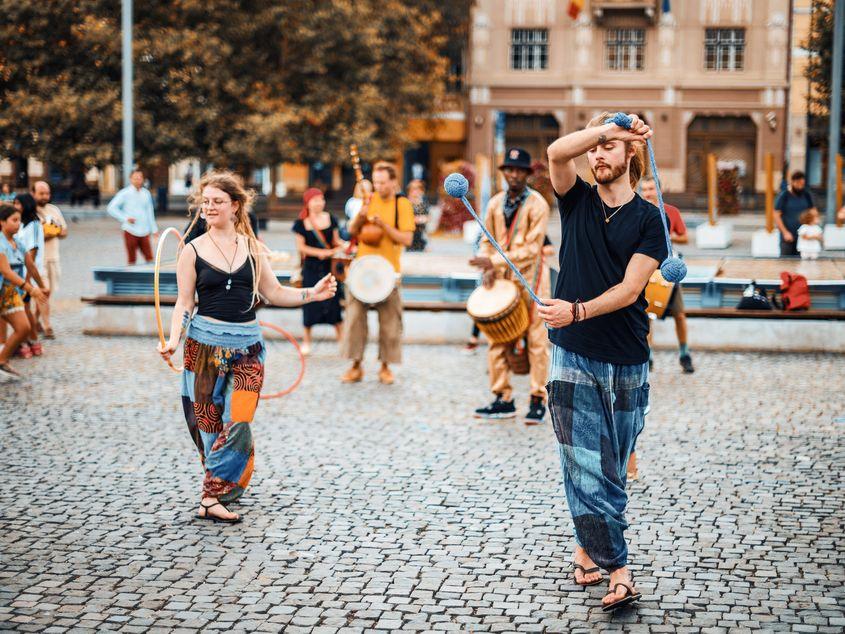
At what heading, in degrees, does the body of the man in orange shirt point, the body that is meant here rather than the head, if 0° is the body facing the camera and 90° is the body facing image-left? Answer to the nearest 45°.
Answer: approximately 45°

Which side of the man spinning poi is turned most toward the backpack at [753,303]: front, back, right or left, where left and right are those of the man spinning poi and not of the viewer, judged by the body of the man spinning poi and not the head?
back

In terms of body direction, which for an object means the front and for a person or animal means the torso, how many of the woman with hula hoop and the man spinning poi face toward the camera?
2

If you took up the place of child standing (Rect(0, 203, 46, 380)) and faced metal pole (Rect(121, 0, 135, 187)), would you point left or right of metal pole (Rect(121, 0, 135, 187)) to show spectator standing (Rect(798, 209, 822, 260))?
right

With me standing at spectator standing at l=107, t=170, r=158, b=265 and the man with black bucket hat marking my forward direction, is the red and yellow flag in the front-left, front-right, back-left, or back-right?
back-left

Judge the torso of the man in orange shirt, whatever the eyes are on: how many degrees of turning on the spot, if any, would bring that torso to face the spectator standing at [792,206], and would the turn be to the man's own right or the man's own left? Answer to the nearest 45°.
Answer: approximately 180°

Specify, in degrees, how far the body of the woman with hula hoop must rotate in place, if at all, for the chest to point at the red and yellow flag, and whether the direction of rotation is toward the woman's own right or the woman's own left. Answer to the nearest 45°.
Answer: approximately 180°

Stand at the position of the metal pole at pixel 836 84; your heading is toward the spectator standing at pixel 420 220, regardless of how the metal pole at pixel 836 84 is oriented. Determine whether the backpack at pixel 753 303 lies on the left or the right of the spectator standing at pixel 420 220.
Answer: left

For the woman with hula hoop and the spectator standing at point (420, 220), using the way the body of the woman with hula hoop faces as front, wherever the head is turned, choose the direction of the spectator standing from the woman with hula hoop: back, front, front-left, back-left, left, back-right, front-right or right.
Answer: back

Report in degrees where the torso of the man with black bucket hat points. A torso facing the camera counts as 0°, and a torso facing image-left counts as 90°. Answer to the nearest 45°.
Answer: approximately 45°

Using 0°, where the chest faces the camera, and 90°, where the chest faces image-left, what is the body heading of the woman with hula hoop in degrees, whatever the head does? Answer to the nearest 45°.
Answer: approximately 0°

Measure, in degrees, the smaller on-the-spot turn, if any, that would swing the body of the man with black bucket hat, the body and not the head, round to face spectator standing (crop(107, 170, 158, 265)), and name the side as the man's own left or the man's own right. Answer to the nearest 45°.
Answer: approximately 90° to the man's own right

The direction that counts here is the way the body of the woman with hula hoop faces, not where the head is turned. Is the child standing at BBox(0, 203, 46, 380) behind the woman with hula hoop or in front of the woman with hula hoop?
behind

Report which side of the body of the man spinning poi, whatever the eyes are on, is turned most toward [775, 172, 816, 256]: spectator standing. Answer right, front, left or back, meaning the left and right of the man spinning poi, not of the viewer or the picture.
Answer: back

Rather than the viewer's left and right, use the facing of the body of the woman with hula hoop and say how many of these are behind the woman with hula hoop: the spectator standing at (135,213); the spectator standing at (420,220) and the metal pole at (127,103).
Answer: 3
